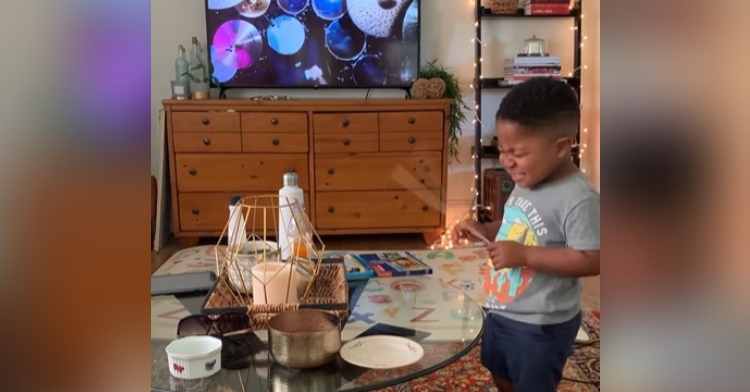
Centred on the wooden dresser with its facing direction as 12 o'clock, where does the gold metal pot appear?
The gold metal pot is roughly at 12 o'clock from the wooden dresser.

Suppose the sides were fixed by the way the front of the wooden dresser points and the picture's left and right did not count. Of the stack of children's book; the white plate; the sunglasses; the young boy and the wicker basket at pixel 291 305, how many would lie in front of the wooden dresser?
5

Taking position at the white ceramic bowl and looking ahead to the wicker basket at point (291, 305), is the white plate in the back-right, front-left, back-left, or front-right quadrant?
front-right

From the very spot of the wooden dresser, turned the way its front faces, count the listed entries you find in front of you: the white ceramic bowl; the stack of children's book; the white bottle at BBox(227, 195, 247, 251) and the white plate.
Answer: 4

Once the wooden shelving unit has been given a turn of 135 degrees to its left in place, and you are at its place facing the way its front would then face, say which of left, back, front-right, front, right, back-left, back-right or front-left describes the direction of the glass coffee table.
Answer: back-right

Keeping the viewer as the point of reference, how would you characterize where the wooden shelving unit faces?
facing the viewer

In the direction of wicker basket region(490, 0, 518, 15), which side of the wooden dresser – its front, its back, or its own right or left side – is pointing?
left

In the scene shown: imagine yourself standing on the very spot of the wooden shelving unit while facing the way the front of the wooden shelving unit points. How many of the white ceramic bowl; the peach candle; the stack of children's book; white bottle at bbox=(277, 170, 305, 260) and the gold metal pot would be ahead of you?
5

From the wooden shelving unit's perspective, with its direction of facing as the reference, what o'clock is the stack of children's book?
The stack of children's book is roughly at 12 o'clock from the wooden shelving unit.

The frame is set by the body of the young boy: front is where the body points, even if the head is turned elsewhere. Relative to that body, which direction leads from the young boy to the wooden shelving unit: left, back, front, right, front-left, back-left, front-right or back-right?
back-right

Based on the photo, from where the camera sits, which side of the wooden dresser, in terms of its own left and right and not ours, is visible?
front

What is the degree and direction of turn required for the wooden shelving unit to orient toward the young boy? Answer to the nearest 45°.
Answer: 0° — it already faces them

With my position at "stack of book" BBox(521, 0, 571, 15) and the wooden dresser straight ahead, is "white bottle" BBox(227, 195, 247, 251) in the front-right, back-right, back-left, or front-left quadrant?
front-left

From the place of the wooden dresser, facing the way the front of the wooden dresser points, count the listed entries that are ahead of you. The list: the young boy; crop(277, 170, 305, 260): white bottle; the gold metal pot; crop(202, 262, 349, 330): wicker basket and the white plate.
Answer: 5

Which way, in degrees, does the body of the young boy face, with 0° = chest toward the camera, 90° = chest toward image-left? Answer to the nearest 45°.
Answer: approximately 45°

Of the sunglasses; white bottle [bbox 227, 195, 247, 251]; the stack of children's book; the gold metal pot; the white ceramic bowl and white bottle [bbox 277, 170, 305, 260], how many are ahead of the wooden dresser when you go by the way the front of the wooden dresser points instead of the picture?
6

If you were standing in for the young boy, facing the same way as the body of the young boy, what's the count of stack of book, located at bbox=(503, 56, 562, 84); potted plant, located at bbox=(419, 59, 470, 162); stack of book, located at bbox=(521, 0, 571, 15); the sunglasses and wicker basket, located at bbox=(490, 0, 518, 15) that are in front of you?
1

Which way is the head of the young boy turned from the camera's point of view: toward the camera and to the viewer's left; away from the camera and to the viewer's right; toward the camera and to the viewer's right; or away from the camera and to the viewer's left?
toward the camera and to the viewer's left

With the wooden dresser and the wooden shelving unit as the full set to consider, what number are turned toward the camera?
2
